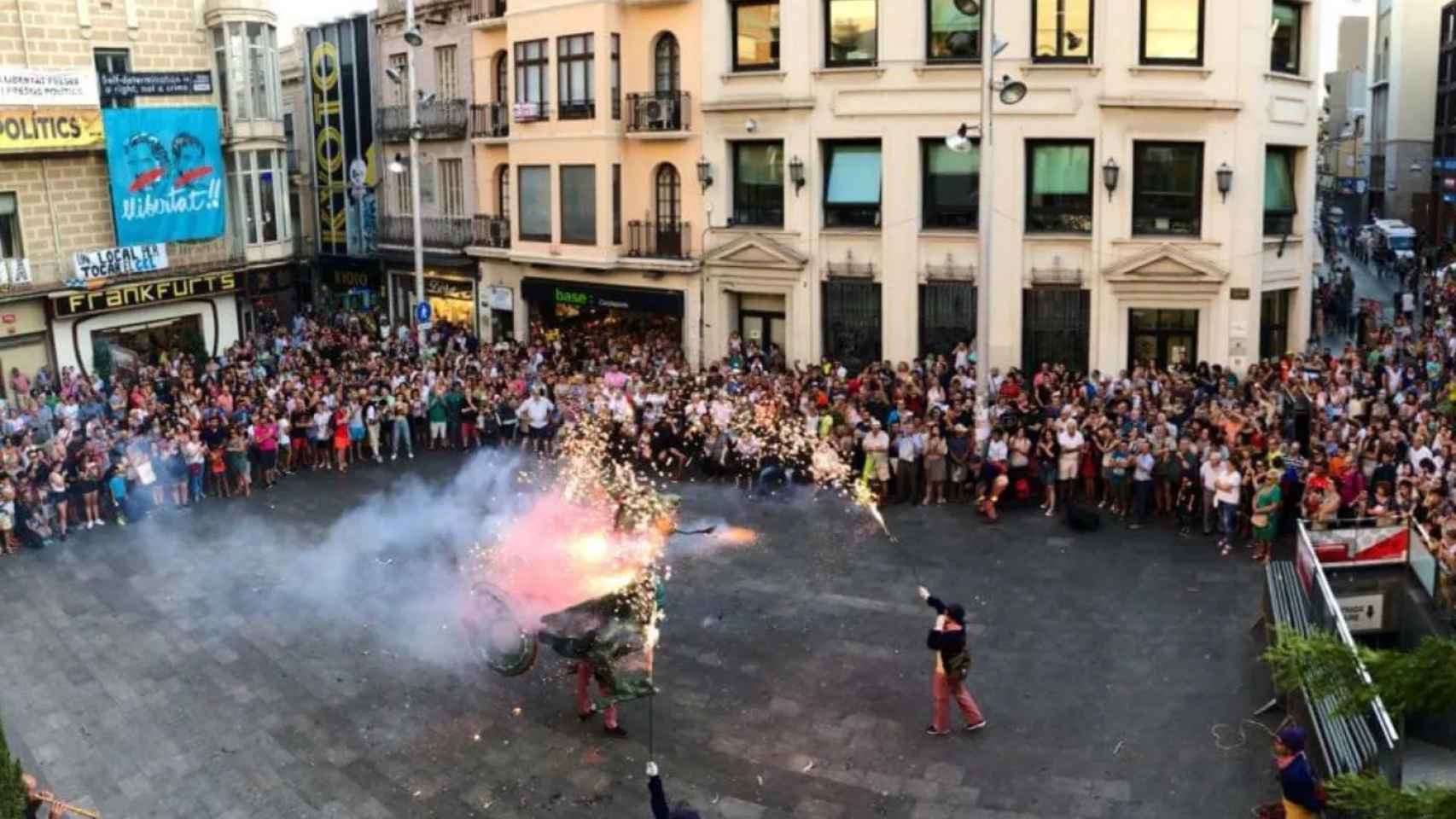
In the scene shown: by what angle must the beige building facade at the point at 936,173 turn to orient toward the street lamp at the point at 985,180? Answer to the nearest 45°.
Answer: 0° — it already faces it

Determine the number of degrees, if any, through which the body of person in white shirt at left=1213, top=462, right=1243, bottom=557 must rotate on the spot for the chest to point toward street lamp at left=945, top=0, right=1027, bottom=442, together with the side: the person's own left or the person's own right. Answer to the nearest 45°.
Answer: approximately 90° to the person's own right

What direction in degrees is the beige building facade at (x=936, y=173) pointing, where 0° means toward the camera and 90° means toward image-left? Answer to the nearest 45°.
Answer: approximately 0°

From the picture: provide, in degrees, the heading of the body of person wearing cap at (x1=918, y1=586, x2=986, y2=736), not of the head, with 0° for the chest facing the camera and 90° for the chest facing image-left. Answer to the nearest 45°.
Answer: approximately 90°

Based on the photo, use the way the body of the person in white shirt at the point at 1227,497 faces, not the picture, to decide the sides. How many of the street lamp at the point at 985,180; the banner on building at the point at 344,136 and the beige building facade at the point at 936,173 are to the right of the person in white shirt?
3

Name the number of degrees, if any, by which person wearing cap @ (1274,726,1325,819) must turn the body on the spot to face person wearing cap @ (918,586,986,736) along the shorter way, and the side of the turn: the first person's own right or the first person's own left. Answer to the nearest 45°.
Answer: approximately 45° to the first person's own right

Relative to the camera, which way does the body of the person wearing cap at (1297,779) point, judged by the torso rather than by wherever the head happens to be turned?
to the viewer's left

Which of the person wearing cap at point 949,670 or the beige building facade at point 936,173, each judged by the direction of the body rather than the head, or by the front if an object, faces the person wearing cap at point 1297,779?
the beige building facade

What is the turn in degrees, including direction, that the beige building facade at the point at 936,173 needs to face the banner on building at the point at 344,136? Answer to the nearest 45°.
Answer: approximately 135° to its right
